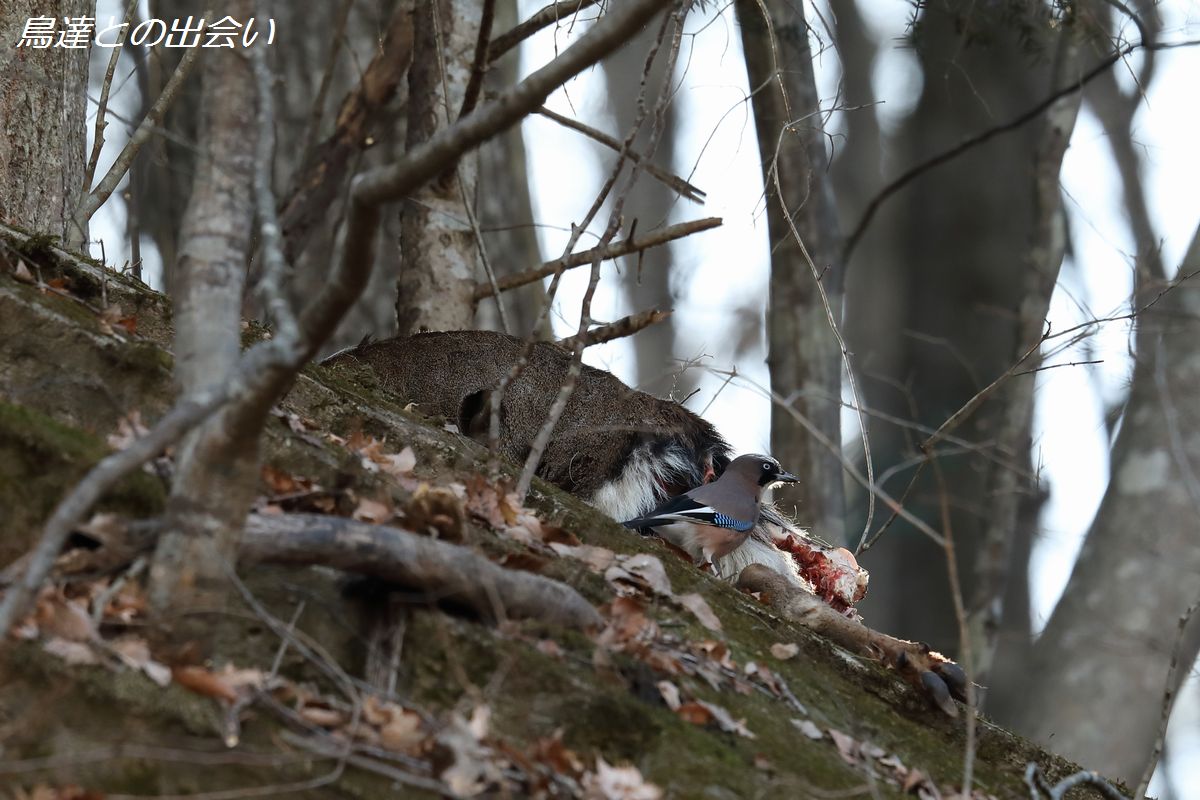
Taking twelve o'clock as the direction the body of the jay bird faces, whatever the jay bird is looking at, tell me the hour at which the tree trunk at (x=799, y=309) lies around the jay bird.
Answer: The tree trunk is roughly at 9 o'clock from the jay bird.

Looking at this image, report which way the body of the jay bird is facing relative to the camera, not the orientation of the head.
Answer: to the viewer's right

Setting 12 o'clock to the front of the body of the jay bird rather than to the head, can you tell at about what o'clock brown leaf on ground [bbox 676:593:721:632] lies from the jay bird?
The brown leaf on ground is roughly at 3 o'clock from the jay bird.

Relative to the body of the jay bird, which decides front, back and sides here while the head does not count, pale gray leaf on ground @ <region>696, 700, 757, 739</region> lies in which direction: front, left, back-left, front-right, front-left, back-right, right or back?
right

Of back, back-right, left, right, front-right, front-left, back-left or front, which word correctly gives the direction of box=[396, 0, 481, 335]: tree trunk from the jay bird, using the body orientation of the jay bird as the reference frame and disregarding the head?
back-left

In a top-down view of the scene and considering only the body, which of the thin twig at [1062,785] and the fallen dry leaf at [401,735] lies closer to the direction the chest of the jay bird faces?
the thin twig

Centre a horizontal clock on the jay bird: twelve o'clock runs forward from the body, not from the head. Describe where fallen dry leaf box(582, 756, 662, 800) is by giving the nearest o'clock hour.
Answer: The fallen dry leaf is roughly at 3 o'clock from the jay bird.

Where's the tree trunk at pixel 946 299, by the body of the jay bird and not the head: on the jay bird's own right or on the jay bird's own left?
on the jay bird's own left

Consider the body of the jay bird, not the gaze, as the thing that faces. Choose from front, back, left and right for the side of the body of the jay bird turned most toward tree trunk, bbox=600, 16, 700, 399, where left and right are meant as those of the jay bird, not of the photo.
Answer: left

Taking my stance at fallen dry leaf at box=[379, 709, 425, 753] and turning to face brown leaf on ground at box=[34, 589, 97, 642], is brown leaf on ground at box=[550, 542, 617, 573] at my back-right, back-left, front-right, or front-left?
back-right
